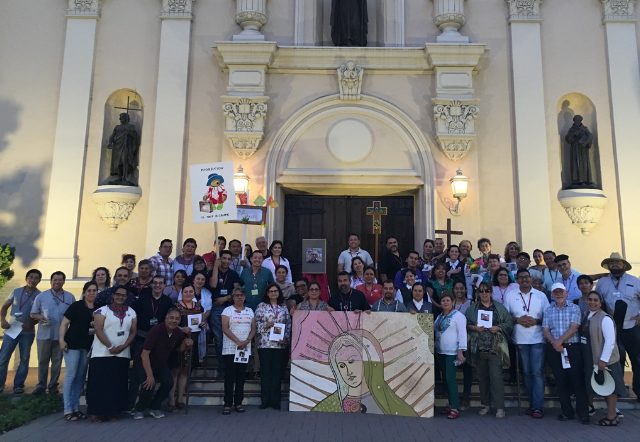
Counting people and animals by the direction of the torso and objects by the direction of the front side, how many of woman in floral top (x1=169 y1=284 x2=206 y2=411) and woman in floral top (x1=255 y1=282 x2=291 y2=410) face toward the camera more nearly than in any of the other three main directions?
2

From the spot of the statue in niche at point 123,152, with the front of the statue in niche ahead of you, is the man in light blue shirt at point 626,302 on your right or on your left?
on your left

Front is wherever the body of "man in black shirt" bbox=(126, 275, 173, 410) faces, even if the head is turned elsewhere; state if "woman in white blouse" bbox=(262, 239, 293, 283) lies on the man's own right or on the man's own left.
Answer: on the man's own left
